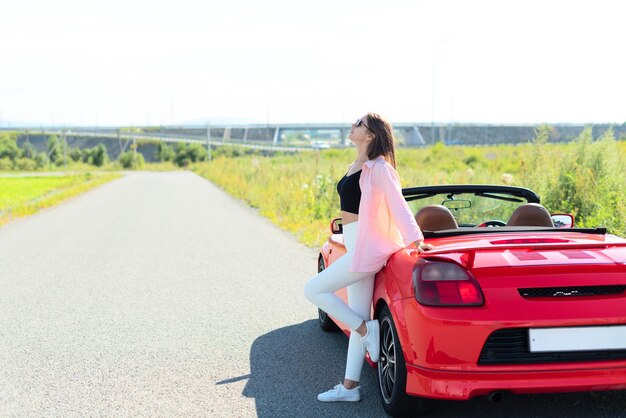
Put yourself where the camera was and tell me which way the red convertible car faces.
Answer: facing away from the viewer and to the left of the viewer

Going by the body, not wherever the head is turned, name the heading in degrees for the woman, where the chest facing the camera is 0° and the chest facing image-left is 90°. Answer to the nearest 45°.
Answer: approximately 90°

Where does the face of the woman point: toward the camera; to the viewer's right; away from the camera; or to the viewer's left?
to the viewer's left

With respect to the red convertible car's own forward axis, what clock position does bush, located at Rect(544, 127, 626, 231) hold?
The bush is roughly at 2 o'clock from the red convertible car.

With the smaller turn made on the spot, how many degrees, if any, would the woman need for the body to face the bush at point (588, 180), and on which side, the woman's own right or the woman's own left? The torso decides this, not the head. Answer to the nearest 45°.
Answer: approximately 135° to the woman's own right

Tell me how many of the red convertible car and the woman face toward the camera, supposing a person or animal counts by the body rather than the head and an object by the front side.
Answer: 0

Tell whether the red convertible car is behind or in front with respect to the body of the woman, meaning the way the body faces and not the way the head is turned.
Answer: behind
